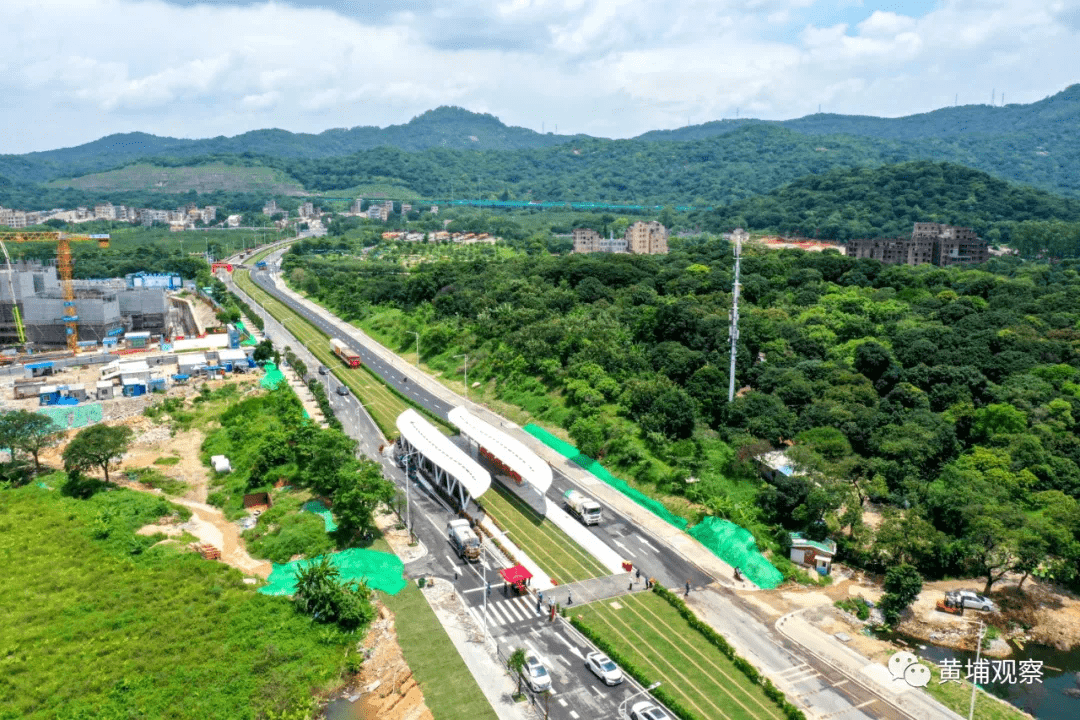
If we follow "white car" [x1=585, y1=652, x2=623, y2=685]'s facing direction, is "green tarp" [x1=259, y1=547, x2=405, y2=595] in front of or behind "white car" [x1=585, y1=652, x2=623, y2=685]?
behind

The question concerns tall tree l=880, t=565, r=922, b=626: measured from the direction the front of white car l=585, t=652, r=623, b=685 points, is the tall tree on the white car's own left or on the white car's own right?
on the white car's own left

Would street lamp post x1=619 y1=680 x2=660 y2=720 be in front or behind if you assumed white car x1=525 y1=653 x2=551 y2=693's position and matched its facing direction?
in front

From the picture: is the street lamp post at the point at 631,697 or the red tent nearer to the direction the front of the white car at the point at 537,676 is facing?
the street lamp post

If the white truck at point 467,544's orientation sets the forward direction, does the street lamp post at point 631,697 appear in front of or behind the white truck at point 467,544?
in front

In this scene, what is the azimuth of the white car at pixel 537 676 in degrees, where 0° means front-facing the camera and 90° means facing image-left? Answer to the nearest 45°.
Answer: approximately 315°

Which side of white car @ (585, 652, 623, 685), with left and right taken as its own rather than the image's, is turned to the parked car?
left

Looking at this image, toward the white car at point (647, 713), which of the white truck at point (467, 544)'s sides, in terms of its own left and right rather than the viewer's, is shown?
front

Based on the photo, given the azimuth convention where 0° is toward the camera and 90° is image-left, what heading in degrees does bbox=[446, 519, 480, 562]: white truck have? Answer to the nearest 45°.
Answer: approximately 315°

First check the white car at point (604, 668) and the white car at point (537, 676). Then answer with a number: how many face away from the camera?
0

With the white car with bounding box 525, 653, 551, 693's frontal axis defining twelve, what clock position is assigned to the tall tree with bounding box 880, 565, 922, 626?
The tall tree is roughly at 10 o'clock from the white car.

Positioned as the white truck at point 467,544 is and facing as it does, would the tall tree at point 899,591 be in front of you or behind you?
in front

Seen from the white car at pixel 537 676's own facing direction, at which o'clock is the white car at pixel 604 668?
the white car at pixel 604 668 is roughly at 10 o'clock from the white car at pixel 537 676.
